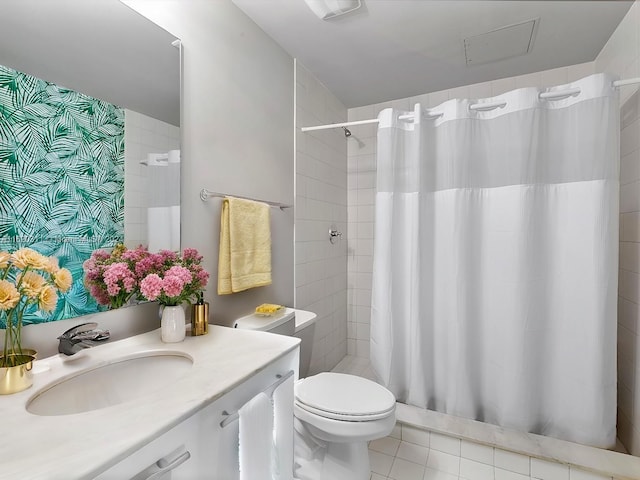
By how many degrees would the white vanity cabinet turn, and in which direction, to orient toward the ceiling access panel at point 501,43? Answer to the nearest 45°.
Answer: approximately 45° to its left

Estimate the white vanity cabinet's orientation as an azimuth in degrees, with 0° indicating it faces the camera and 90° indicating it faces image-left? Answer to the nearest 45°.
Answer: approximately 315°

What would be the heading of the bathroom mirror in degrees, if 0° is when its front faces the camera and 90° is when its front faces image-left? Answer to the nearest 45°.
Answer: approximately 315°

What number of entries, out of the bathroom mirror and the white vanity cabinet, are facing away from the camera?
0
